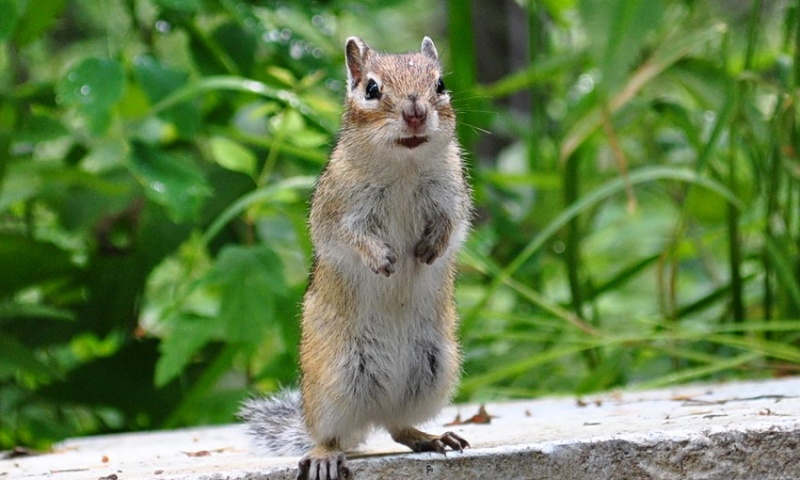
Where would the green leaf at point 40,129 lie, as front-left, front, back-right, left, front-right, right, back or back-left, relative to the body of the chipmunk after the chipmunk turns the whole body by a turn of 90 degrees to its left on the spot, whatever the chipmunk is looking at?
left

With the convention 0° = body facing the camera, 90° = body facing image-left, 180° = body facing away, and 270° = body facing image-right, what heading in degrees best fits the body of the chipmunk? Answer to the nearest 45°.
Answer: approximately 315°

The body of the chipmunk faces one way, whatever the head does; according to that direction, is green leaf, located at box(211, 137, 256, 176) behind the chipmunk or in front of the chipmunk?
behind

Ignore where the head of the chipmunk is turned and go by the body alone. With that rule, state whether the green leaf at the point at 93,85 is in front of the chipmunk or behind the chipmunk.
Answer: behind

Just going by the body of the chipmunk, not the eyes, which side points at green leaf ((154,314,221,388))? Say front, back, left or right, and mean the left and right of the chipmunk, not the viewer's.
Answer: back

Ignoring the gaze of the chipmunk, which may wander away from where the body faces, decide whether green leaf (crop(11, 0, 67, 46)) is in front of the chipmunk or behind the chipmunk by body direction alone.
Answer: behind

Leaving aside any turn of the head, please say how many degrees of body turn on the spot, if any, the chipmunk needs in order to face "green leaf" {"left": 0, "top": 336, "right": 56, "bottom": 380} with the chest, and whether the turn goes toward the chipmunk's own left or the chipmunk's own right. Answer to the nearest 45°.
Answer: approximately 180°
